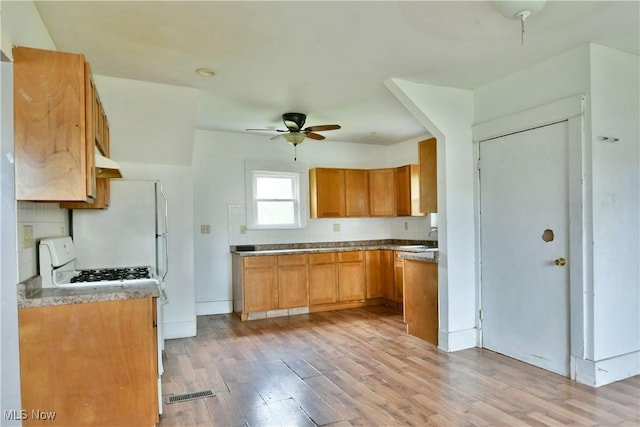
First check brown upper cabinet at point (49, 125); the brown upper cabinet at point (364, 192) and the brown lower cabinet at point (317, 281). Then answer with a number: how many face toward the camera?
2

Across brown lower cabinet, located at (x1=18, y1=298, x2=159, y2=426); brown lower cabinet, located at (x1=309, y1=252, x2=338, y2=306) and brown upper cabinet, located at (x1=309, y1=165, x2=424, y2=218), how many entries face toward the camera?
2

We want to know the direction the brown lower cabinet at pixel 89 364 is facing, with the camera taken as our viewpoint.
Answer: facing to the right of the viewer

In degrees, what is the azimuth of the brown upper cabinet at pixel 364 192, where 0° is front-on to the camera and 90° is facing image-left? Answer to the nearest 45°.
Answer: approximately 0°

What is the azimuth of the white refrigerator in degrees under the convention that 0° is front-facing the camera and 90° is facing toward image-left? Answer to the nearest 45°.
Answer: approximately 270°

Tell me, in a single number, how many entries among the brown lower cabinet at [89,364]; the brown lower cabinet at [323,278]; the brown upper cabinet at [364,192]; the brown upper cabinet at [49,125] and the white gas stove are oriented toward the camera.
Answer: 2

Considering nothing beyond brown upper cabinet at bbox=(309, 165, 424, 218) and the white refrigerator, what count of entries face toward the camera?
1

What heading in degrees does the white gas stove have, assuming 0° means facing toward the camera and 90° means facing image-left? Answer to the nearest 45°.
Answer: approximately 270°

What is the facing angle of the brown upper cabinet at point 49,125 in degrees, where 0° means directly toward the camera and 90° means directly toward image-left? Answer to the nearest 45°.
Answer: approximately 270°
